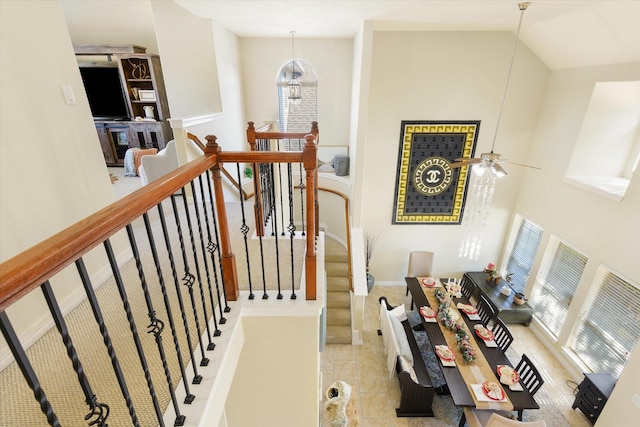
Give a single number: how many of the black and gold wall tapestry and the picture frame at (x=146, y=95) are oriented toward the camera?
2

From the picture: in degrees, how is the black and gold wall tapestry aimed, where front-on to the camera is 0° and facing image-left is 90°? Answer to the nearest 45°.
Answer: approximately 0°

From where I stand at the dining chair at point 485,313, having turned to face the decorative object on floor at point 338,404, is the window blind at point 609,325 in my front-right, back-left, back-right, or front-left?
back-left

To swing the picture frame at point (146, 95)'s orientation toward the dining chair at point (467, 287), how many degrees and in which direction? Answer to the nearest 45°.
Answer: approximately 45° to its left

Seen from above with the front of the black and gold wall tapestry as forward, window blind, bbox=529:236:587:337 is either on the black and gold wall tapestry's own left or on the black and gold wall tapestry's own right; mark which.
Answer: on the black and gold wall tapestry's own left

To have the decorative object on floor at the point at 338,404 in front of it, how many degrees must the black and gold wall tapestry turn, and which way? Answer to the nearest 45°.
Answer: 0° — it already faces it

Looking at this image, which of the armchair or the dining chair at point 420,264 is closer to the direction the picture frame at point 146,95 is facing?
the armchair

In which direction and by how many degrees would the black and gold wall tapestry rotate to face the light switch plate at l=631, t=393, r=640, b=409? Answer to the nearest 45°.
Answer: approximately 45° to its left

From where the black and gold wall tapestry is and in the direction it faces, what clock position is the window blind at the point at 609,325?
The window blind is roughly at 10 o'clock from the black and gold wall tapestry.

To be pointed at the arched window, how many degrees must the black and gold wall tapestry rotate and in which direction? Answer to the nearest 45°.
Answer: approximately 90° to its right
